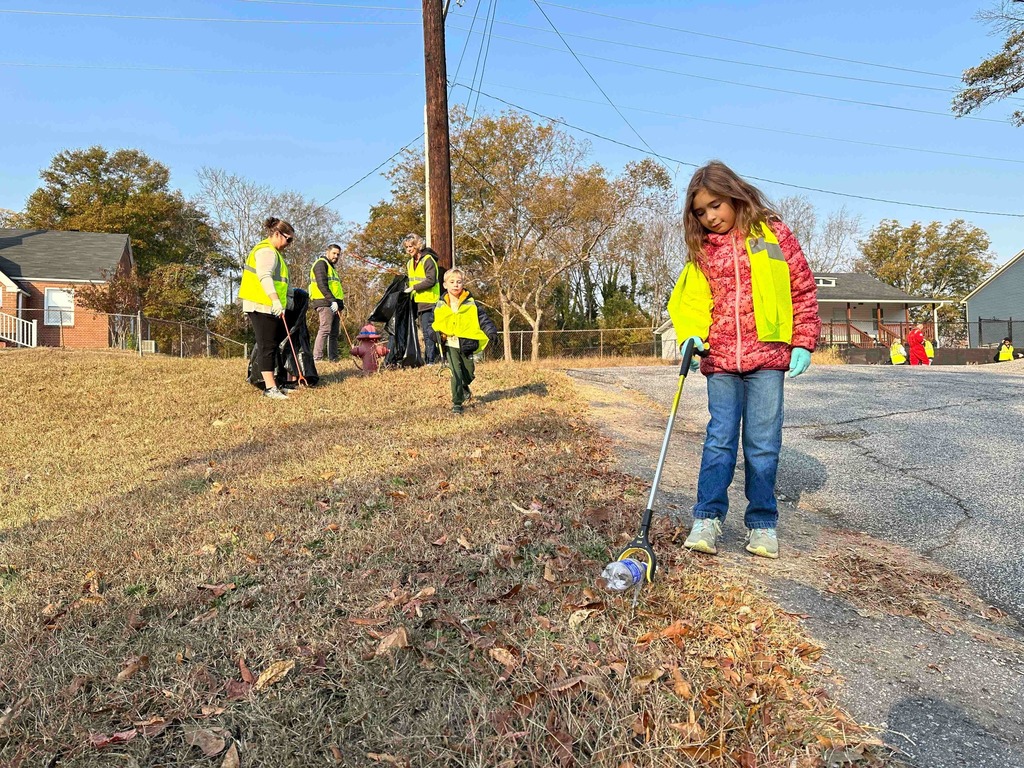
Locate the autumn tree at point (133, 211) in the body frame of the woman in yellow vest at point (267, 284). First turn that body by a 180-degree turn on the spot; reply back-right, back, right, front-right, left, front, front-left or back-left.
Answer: right

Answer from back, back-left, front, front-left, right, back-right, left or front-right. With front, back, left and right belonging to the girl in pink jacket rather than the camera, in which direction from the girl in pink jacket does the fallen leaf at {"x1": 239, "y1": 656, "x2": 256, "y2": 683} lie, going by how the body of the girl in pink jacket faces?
front-right

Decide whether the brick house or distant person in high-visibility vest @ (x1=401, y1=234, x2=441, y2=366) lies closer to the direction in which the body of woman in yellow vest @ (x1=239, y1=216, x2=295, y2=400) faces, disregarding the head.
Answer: the distant person in high-visibility vest

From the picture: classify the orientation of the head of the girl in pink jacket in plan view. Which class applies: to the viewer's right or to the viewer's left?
to the viewer's left

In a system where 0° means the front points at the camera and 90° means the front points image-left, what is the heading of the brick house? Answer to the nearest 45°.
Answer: approximately 0°

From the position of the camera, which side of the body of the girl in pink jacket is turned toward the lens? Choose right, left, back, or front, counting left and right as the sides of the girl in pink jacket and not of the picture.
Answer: front

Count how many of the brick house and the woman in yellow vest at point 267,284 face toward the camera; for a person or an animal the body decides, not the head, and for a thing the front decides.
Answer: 1

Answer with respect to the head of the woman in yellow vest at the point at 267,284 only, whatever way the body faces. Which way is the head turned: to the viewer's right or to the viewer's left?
to the viewer's right

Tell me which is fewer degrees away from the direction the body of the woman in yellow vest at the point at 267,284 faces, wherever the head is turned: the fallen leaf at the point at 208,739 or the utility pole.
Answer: the utility pole

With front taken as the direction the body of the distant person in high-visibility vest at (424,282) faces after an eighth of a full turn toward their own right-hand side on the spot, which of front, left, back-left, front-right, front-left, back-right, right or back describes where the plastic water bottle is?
left

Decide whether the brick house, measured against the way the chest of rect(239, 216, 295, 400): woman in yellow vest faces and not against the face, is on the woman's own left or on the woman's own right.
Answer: on the woman's own left

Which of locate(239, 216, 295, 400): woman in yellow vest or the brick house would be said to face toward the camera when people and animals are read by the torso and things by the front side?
the brick house

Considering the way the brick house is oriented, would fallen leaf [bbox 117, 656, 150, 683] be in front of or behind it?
in front

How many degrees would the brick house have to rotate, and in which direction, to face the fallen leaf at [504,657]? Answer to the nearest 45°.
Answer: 0° — it already faces it

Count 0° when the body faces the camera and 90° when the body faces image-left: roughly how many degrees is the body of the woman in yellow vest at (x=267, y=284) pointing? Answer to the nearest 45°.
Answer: approximately 270°

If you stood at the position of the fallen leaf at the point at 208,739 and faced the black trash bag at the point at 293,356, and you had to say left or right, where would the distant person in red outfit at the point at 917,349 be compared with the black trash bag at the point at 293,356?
right
